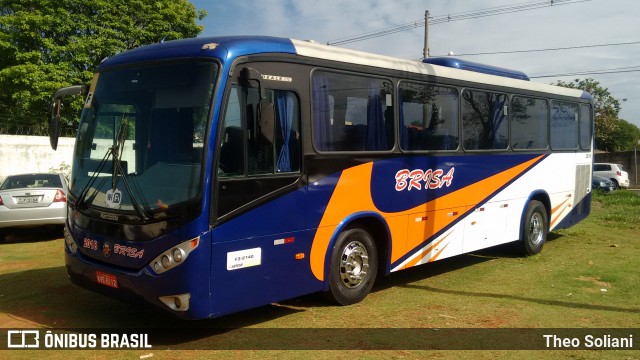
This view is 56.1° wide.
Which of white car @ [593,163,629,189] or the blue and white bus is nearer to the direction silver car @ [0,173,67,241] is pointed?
the white car

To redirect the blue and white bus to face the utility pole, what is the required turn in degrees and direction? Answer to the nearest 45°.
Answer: approximately 135° to its right

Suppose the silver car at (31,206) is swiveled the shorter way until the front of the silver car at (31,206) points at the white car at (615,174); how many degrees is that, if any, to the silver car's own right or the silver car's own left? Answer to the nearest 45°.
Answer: approximately 90° to the silver car's own right

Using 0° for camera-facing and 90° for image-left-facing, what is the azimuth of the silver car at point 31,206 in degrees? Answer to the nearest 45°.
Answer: approximately 180°

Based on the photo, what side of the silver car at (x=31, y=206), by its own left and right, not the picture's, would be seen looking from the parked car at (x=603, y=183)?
right

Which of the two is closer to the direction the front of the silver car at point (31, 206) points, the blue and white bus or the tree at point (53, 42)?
the tree

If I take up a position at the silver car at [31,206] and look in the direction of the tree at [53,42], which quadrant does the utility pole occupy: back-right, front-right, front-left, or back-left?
front-right

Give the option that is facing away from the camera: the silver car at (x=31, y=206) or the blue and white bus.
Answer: the silver car

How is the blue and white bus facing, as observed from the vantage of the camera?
facing the viewer and to the left of the viewer

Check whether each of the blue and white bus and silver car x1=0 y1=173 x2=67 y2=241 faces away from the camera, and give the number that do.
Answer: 1

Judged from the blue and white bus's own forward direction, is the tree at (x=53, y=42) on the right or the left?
on its right

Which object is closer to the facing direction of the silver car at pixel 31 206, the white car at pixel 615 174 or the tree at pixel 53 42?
the tree

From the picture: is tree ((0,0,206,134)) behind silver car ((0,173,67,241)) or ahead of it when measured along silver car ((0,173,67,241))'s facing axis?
ahead

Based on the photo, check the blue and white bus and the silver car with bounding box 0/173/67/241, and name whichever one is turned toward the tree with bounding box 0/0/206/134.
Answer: the silver car

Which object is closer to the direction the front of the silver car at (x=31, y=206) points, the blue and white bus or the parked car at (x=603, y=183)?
the parked car
